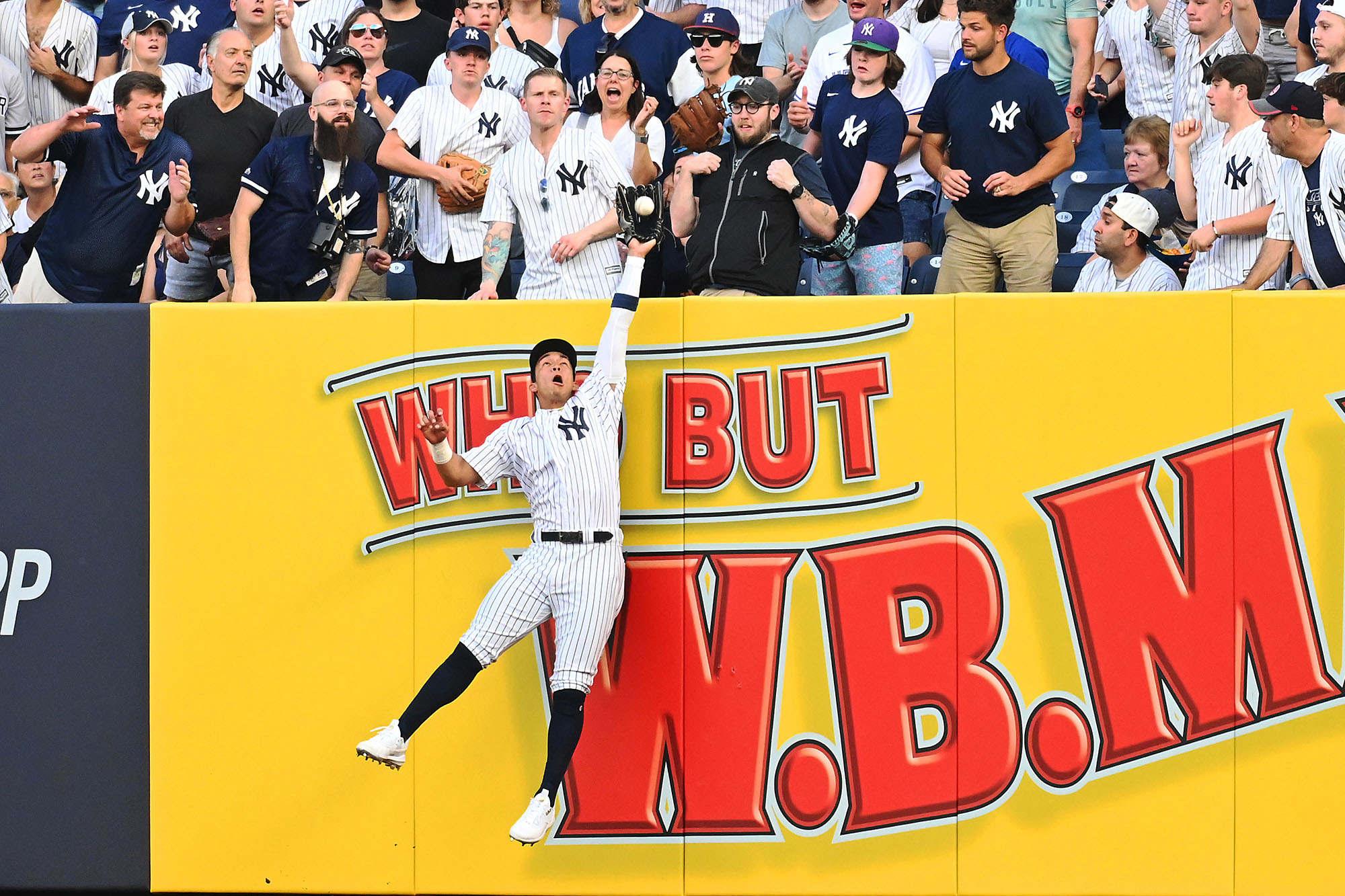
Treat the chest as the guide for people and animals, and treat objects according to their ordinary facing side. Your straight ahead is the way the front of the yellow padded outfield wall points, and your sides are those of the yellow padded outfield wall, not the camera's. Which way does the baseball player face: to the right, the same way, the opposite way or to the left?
the same way

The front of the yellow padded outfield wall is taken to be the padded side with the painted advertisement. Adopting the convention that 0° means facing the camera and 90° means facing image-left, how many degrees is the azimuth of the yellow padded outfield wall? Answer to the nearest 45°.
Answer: approximately 0°

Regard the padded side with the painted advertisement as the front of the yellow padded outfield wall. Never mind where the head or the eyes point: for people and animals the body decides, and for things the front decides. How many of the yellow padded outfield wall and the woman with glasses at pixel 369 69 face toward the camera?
2

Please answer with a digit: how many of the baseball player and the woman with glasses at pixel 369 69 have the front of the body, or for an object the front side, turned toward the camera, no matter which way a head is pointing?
2

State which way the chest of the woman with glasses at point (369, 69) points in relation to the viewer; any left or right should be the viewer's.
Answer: facing the viewer

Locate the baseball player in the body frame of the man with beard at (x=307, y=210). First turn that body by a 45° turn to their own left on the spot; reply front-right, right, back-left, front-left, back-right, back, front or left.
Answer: front-right

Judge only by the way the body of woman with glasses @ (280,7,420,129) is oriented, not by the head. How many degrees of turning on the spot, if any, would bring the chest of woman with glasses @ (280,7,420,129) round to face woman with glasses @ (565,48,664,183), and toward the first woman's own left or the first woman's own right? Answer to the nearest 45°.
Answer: approximately 45° to the first woman's own left

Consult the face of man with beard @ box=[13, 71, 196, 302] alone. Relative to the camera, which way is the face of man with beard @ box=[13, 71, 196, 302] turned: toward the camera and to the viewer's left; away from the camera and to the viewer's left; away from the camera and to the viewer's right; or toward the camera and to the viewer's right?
toward the camera and to the viewer's right

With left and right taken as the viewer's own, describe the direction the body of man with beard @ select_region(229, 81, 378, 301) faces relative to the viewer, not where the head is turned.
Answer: facing the viewer and to the right of the viewer

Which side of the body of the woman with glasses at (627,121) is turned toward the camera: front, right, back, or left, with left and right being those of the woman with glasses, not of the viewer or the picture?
front

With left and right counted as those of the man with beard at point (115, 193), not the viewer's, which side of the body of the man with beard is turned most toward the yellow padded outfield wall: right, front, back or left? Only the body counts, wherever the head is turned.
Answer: front

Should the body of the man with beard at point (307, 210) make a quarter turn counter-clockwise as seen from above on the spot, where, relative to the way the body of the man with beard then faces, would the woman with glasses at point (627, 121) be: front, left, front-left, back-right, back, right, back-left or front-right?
front-right

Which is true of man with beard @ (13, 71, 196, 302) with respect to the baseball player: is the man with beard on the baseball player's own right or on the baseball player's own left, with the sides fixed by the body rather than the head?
on the baseball player's own right

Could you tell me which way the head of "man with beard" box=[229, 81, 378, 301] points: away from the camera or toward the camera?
toward the camera

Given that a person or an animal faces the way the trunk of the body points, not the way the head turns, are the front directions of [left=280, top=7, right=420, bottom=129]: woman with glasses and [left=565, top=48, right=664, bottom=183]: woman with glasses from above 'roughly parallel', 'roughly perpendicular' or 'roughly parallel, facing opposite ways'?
roughly parallel

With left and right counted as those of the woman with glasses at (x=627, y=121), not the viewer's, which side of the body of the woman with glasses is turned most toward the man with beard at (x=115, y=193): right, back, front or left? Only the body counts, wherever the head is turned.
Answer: right
